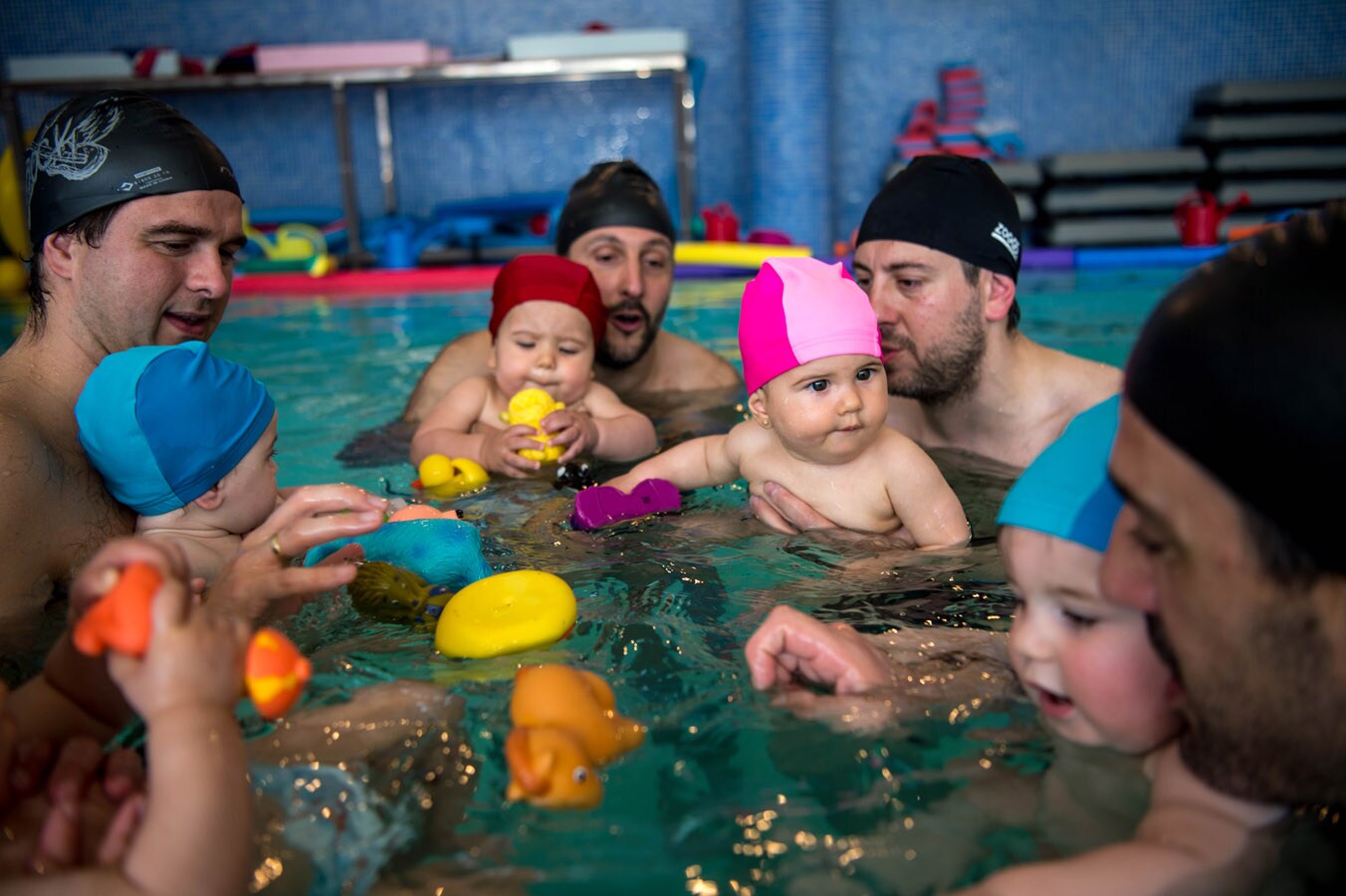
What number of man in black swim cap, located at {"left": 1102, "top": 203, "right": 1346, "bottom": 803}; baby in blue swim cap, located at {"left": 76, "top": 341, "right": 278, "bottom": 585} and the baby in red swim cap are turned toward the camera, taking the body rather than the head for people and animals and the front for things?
1

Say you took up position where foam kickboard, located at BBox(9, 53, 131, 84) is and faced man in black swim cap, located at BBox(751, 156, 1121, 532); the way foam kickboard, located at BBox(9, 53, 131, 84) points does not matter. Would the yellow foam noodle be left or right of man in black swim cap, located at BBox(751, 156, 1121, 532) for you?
left

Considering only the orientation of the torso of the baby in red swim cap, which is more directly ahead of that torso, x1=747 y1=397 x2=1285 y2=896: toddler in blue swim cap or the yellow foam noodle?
the toddler in blue swim cap

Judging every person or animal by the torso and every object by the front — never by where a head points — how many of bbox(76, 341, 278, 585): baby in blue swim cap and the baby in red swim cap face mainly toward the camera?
1

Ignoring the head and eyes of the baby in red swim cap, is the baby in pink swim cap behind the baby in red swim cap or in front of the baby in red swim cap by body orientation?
in front

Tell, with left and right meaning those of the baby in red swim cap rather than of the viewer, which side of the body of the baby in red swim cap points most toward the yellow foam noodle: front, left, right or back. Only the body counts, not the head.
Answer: back

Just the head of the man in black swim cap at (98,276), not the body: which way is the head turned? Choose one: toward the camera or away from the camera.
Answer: toward the camera

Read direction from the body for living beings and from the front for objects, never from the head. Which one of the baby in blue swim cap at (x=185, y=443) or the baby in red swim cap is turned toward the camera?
the baby in red swim cap

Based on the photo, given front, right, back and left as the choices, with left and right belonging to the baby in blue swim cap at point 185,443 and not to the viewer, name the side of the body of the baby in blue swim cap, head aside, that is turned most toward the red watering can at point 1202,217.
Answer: front

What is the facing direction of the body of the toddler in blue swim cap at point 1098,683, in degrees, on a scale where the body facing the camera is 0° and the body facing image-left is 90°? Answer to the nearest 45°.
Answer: approximately 45°

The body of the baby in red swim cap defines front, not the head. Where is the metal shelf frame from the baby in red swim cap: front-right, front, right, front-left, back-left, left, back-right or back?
back

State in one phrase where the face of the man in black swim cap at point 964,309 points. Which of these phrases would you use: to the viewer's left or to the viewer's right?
to the viewer's left

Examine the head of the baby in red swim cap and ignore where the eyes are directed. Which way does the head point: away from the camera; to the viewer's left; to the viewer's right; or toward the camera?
toward the camera

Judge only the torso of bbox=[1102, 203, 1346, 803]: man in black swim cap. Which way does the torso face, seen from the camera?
to the viewer's left

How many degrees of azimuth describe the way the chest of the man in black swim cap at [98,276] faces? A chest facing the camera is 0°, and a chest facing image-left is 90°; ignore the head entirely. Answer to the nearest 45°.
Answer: approximately 315°
